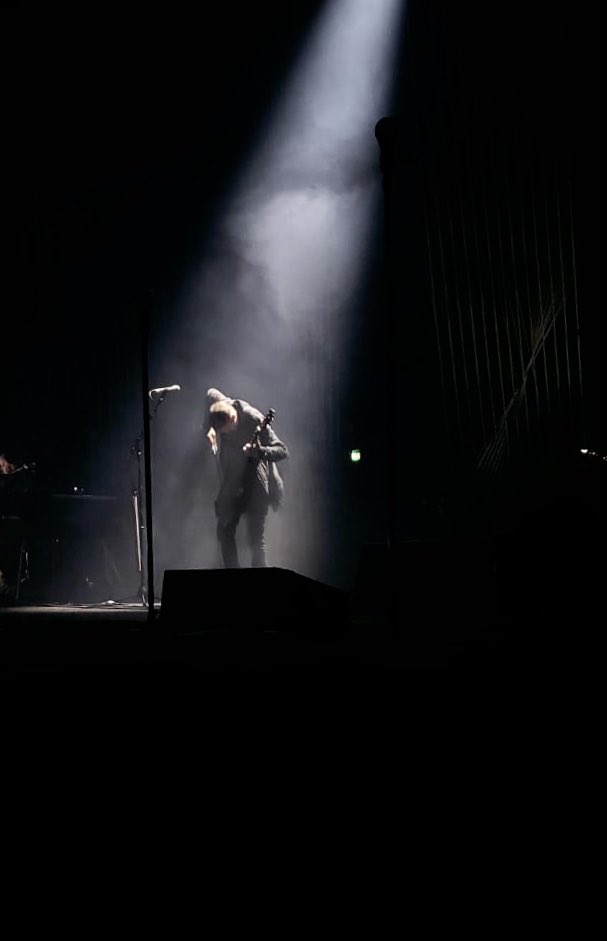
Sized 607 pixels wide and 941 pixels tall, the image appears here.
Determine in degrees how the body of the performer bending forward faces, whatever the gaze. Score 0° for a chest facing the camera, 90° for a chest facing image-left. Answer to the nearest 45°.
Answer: approximately 45°
